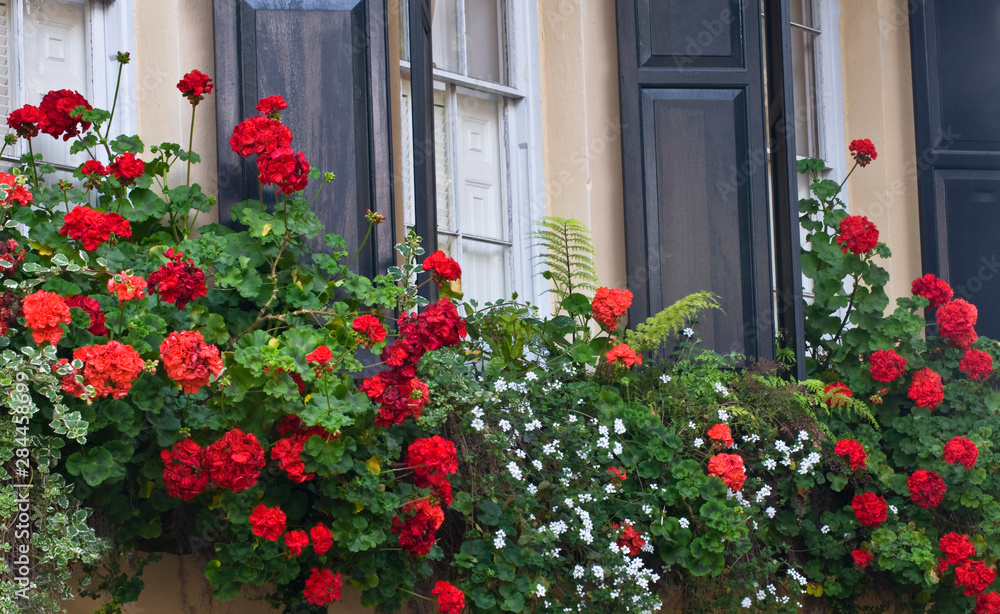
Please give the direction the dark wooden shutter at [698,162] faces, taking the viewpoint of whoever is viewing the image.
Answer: facing the viewer

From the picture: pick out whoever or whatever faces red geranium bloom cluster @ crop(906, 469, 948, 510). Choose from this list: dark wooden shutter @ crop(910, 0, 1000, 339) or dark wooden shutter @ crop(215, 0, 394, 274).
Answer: dark wooden shutter @ crop(910, 0, 1000, 339)

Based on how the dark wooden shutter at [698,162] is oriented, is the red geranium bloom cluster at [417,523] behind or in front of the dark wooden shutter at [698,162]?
in front

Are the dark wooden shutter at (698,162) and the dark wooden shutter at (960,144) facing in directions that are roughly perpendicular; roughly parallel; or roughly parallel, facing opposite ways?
roughly parallel

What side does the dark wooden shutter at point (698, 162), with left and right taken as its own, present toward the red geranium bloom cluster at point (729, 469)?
front

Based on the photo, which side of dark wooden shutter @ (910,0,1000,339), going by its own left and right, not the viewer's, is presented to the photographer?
front

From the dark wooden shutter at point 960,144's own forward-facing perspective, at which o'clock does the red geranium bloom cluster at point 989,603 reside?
The red geranium bloom cluster is roughly at 12 o'clock from the dark wooden shutter.

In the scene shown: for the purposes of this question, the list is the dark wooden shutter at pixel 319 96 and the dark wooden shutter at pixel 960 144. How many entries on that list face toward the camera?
2

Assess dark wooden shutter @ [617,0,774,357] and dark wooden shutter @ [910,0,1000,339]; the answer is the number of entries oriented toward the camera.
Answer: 2

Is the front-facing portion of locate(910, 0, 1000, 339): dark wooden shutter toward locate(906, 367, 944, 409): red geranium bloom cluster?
yes
